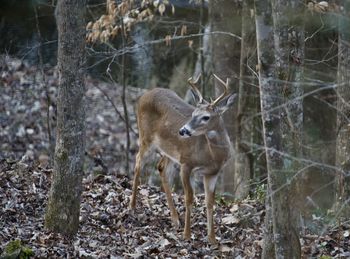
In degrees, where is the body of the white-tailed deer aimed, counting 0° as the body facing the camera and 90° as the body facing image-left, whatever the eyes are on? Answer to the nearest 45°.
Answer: approximately 315°

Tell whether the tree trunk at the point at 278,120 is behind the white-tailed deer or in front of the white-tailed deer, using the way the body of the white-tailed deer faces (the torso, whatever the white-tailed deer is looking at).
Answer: in front

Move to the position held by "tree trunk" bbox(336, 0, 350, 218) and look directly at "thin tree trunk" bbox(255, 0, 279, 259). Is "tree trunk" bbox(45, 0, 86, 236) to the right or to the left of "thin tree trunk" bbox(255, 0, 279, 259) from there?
right

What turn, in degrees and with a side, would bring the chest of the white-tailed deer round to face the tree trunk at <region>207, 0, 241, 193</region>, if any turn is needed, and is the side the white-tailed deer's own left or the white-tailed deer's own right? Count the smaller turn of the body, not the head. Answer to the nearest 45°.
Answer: approximately 135° to the white-tailed deer's own left

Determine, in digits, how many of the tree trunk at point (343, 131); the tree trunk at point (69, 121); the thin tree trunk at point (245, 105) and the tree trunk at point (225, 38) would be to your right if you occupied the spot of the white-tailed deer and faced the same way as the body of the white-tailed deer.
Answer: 1

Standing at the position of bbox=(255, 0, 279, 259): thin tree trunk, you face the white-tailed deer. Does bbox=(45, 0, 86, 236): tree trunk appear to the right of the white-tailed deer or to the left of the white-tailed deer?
left

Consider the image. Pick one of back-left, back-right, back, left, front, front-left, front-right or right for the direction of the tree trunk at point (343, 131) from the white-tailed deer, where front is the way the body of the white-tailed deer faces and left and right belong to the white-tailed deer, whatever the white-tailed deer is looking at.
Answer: front-left

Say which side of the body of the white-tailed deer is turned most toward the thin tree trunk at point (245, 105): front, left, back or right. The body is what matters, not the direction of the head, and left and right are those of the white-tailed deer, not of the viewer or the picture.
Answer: left

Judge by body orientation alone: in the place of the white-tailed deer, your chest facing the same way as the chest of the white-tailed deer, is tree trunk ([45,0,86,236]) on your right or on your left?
on your right

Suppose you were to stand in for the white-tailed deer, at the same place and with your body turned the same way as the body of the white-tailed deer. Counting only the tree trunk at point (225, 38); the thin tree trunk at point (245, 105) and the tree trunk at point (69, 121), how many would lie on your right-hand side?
1

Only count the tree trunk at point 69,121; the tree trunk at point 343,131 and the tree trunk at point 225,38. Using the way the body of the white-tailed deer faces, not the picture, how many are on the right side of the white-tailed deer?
1

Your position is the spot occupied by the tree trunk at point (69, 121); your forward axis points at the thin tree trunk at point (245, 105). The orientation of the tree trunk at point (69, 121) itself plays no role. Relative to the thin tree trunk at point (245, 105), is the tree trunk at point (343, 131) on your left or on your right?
right
